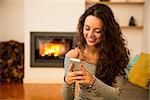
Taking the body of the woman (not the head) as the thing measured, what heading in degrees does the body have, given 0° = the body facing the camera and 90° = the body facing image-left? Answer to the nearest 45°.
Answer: approximately 45°

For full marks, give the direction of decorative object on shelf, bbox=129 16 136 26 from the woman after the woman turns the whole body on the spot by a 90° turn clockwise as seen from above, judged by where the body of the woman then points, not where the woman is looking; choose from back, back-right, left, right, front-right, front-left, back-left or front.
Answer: front-right

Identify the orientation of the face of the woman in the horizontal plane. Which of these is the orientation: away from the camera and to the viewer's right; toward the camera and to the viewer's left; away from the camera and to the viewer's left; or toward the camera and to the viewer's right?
toward the camera and to the viewer's left

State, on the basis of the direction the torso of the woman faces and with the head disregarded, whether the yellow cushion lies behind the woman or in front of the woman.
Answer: behind

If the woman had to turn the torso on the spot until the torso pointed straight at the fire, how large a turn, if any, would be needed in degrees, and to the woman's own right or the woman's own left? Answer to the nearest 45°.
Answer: approximately 135° to the woman's own right
